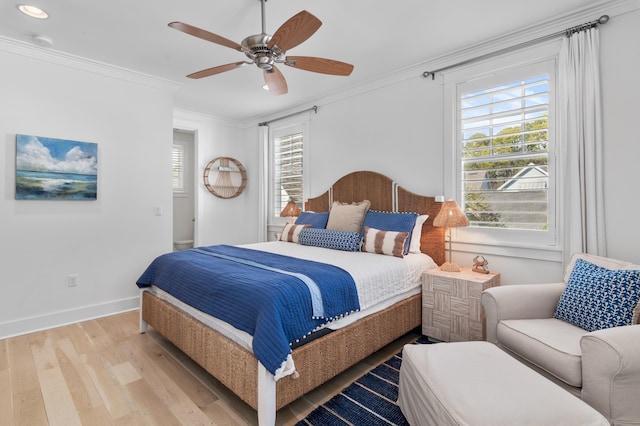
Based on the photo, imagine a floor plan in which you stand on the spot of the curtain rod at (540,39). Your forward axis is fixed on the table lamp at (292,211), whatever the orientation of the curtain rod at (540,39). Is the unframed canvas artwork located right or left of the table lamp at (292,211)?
left

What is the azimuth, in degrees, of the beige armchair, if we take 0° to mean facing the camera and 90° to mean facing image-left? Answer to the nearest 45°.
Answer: approximately 45°

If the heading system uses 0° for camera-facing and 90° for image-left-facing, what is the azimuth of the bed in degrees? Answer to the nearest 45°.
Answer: approximately 45°

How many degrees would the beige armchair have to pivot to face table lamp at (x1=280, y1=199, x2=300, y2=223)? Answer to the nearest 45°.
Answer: approximately 90° to its right

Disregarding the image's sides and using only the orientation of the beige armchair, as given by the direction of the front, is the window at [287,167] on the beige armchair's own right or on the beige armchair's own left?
on the beige armchair's own right

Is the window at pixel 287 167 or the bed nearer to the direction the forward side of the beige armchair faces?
the bed

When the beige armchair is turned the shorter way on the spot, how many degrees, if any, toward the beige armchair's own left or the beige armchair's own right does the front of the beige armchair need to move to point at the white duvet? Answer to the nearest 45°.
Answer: approximately 45° to the beige armchair's own right
